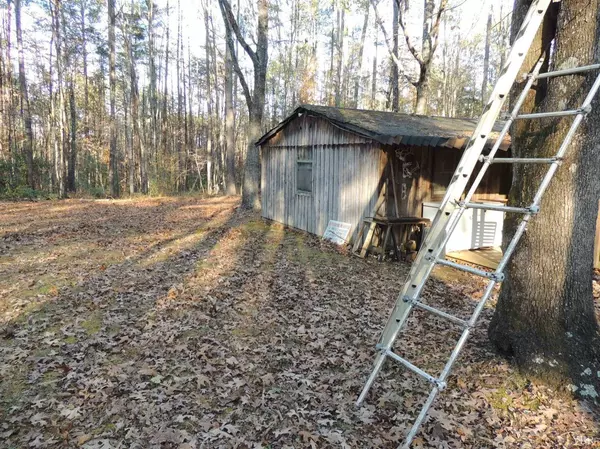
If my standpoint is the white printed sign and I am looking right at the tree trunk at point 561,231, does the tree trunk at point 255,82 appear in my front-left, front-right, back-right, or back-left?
back-right

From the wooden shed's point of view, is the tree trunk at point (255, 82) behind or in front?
behind

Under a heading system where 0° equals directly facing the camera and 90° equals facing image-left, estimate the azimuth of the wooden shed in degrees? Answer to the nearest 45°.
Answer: approximately 315°

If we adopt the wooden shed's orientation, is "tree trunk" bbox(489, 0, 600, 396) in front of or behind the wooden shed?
in front
